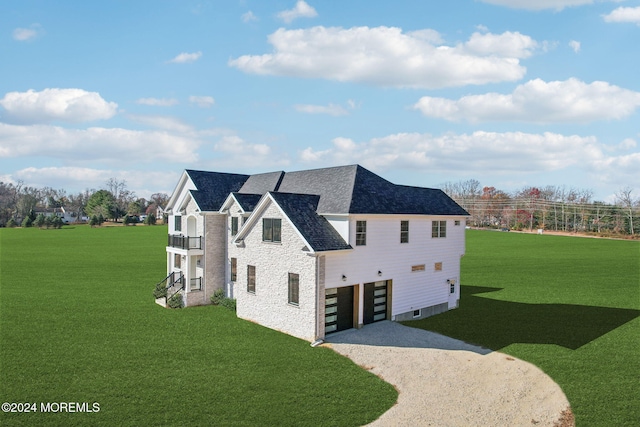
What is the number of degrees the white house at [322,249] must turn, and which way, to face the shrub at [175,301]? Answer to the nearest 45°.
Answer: approximately 90° to its right

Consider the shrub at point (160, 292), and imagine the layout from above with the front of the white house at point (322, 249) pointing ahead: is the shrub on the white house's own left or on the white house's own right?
on the white house's own right
